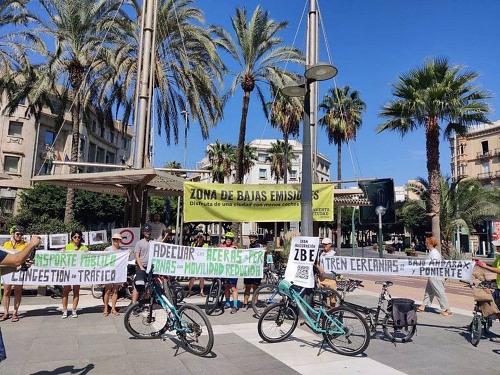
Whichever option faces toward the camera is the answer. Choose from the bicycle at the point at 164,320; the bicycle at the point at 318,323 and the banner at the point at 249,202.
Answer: the banner

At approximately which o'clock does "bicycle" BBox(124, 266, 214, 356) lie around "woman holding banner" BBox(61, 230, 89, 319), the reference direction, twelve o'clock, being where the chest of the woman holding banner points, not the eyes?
The bicycle is roughly at 11 o'clock from the woman holding banner.

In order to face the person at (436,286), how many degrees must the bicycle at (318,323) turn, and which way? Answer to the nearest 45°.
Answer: approximately 90° to its right

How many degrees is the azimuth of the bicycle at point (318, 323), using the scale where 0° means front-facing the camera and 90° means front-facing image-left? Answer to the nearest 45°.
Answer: approximately 135°

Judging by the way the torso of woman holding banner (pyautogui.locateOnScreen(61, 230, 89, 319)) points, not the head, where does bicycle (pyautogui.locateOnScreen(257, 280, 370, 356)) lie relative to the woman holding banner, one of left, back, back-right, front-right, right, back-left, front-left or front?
front-left

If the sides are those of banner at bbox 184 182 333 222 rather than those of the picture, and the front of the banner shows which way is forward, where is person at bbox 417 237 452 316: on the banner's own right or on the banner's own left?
on the banner's own left

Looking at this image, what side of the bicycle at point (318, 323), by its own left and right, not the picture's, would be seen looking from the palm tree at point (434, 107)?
right

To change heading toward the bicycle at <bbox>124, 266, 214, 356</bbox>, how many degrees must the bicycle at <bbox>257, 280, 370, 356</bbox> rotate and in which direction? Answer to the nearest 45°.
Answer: approximately 45° to its left

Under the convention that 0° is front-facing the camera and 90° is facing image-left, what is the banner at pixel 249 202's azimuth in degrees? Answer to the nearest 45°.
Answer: approximately 0°

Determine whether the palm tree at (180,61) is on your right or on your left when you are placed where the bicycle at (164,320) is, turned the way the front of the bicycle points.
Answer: on your right

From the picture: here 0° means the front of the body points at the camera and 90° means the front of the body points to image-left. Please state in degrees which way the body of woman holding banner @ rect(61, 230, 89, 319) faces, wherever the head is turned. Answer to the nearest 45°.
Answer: approximately 0°
